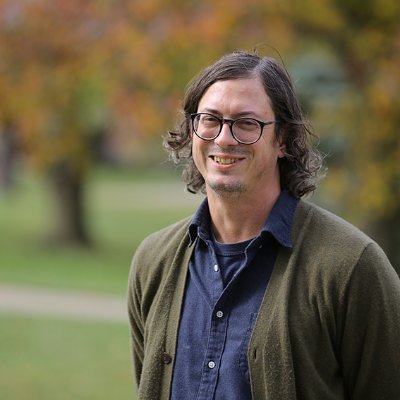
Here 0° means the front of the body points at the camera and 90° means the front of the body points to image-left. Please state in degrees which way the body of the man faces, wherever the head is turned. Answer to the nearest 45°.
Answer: approximately 45°

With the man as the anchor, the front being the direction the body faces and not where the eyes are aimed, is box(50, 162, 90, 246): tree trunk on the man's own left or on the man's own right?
on the man's own right
